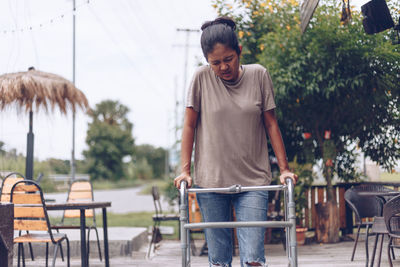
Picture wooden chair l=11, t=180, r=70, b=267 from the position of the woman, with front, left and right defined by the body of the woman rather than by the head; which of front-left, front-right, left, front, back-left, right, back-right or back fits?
back-right

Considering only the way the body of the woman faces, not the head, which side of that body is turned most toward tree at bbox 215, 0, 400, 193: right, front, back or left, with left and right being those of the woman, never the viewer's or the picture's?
back

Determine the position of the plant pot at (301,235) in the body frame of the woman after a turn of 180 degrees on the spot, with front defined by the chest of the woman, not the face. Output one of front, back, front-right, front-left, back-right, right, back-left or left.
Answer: front

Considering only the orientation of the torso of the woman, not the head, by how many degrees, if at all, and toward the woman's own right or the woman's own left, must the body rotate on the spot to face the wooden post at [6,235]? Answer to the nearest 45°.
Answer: approximately 90° to the woman's own right

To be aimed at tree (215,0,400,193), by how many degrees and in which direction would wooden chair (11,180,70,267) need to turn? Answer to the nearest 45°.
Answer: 0° — it already faces it

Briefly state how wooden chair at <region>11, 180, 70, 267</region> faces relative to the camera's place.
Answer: facing away from the viewer and to the right of the viewer

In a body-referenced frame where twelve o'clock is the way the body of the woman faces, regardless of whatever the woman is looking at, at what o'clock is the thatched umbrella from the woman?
The thatched umbrella is roughly at 5 o'clock from the woman.

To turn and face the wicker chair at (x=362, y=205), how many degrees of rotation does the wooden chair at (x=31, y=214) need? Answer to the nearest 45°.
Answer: approximately 45° to its right

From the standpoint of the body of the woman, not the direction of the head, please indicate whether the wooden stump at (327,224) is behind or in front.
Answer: behind
